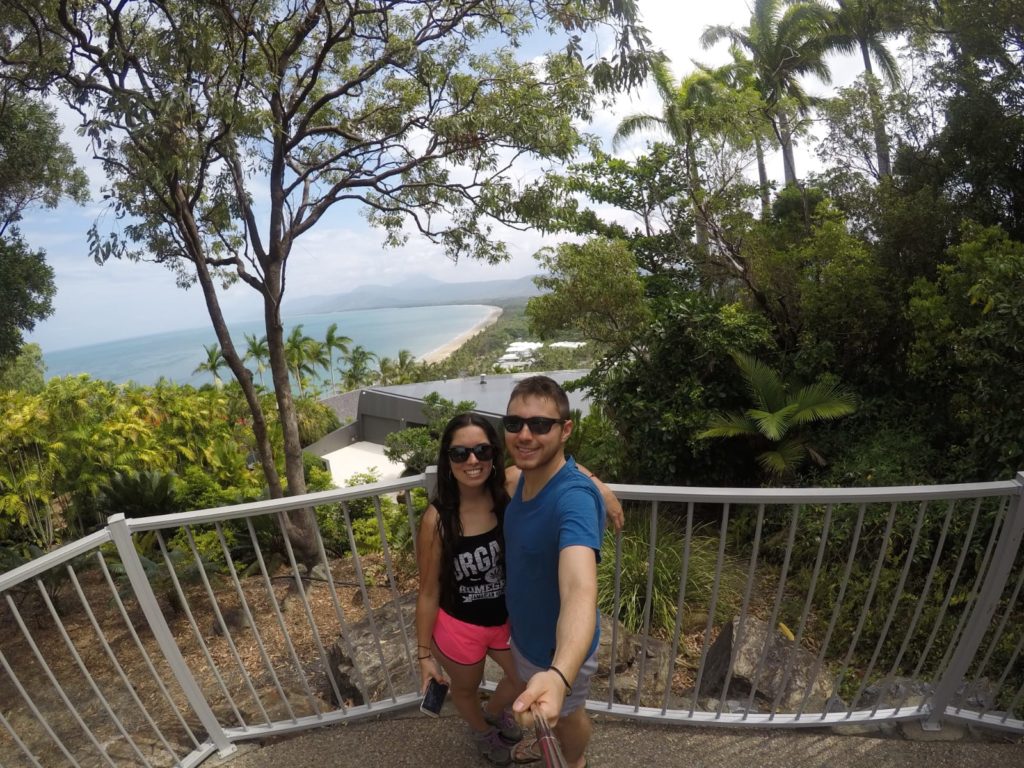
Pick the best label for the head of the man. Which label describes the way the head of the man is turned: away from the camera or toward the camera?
toward the camera

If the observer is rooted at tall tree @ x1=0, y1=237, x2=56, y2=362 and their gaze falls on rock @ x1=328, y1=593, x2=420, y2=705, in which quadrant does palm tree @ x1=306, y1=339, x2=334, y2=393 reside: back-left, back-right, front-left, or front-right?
back-left

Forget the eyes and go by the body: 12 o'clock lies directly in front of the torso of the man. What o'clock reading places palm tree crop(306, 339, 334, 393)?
The palm tree is roughly at 4 o'clock from the man.

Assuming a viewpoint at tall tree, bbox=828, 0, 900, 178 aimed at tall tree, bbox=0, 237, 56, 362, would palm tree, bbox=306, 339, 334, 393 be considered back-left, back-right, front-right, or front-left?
front-right

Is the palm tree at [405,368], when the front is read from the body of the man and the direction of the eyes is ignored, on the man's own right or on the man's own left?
on the man's own right

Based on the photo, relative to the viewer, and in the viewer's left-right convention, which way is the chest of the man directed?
facing the viewer and to the left of the viewer

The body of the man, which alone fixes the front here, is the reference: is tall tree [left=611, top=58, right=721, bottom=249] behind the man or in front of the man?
behind

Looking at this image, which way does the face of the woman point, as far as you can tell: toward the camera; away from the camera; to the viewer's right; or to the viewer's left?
toward the camera

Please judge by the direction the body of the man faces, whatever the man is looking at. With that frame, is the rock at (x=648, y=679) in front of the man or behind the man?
behind
